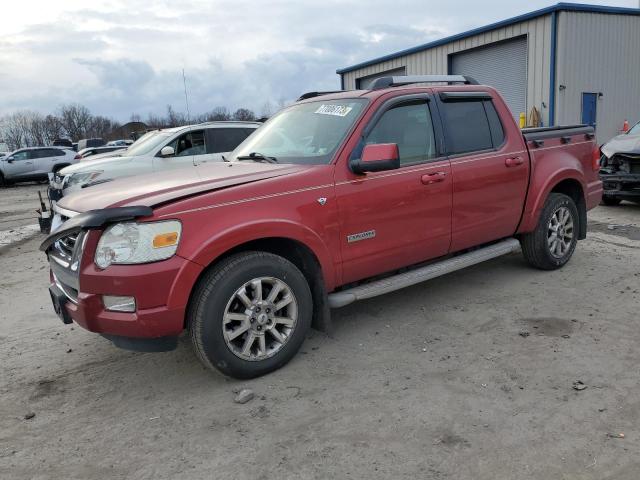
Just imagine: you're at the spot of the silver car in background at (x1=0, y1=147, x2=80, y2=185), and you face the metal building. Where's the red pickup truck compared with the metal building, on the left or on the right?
right

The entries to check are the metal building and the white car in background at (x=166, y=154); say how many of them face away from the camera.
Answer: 0

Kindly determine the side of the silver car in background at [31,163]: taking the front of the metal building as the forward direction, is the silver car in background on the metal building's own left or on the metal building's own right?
on the metal building's own right

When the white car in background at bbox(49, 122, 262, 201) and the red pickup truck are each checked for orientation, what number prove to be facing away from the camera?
0

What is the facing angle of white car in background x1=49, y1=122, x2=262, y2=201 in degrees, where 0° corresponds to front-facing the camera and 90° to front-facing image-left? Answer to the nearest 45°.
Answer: approximately 45°

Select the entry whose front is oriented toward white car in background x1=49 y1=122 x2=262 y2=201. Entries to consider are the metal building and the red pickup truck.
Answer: the metal building

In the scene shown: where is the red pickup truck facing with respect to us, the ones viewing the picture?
facing the viewer and to the left of the viewer

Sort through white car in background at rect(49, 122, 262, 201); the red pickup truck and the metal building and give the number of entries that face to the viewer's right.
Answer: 0

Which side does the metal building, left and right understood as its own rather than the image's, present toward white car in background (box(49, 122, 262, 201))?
front

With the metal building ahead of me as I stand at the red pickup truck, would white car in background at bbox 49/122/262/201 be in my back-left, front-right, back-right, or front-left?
front-left
